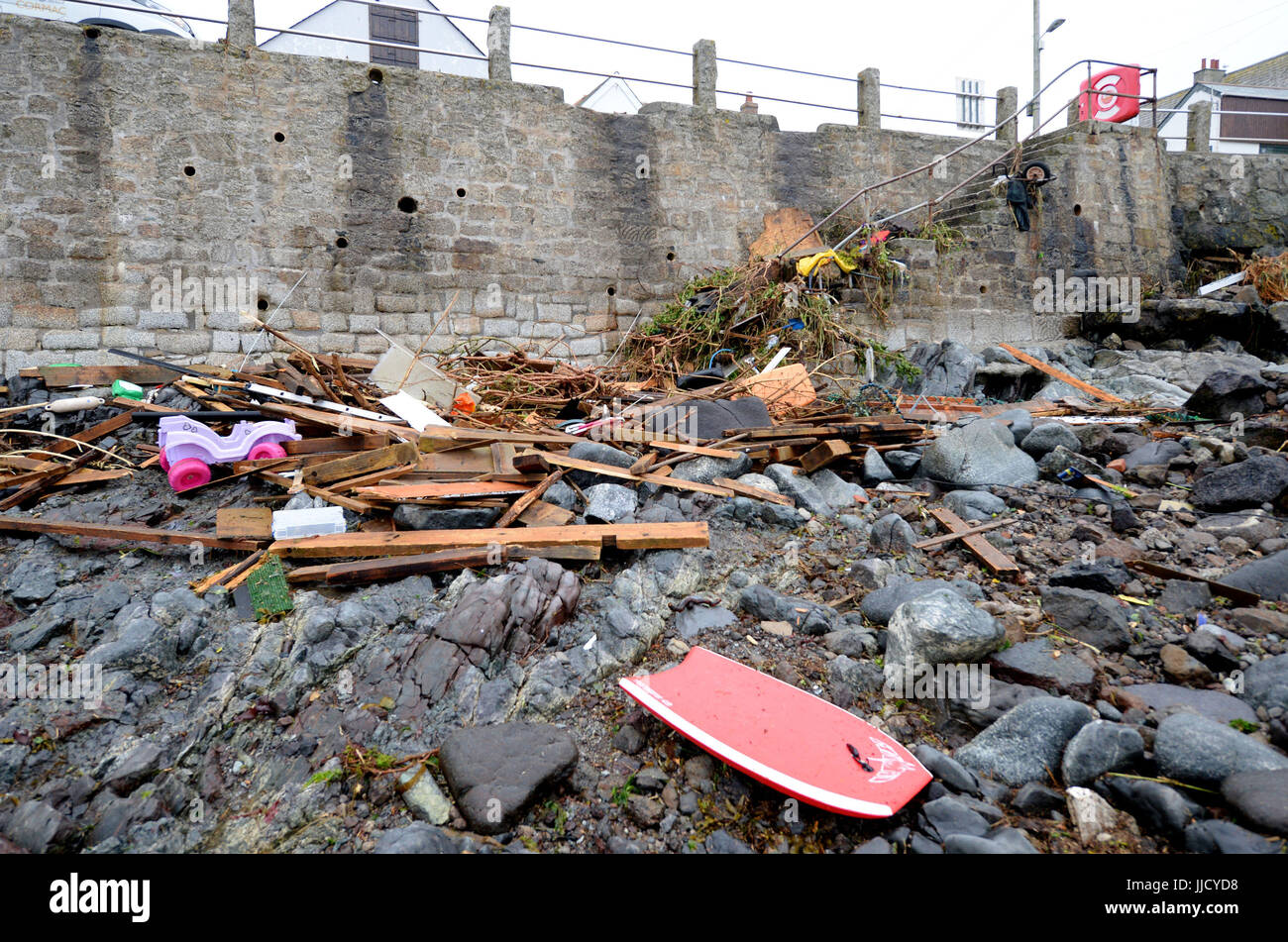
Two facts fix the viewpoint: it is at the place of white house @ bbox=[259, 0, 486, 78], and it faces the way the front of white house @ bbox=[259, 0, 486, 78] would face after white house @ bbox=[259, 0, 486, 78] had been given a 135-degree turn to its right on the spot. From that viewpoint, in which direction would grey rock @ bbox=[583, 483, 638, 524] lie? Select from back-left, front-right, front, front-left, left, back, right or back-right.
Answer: back-left

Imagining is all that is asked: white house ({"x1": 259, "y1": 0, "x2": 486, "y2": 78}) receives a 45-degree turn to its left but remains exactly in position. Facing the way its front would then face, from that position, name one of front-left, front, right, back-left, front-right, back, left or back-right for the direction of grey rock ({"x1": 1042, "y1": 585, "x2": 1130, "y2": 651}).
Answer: front-right

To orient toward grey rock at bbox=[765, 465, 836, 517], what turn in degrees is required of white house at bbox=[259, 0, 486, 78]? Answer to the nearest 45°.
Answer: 0° — it already faces it

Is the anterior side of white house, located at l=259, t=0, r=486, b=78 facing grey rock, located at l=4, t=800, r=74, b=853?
yes

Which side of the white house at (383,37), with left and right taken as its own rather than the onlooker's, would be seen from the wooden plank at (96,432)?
front

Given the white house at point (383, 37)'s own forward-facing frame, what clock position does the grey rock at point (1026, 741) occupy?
The grey rock is roughly at 12 o'clock from the white house.

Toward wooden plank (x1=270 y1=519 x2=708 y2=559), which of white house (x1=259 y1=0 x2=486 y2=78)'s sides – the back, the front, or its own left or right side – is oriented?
front

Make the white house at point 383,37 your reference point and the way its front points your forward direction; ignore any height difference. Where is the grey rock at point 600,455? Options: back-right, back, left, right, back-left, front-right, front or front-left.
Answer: front

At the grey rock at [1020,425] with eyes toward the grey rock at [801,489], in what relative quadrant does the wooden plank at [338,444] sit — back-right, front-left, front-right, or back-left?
front-right

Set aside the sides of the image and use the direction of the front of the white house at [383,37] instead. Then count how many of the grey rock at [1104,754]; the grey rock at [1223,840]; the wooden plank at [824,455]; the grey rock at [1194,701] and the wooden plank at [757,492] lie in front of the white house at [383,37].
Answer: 5

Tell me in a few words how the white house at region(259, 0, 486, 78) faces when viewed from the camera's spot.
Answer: facing the viewer

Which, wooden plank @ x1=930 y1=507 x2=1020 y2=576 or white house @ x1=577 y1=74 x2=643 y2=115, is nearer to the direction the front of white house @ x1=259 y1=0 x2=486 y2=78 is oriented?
the wooden plank

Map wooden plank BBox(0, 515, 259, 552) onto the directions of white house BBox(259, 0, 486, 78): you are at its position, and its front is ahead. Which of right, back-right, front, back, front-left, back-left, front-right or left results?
front

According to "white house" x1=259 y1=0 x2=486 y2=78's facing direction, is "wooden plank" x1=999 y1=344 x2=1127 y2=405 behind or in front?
in front

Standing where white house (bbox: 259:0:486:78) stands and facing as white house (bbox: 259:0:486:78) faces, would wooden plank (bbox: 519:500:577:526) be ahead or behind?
ahead

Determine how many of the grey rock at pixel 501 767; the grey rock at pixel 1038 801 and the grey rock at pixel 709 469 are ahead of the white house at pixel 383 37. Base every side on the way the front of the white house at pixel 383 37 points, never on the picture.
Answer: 3
